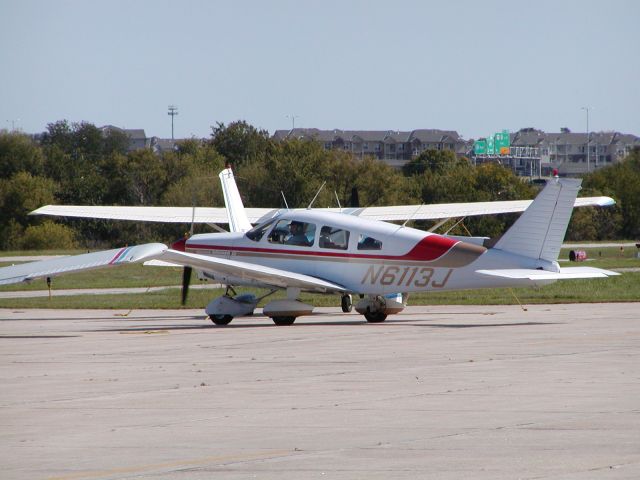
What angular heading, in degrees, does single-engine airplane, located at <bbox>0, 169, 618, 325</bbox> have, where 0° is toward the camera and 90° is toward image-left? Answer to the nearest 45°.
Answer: approximately 135°
